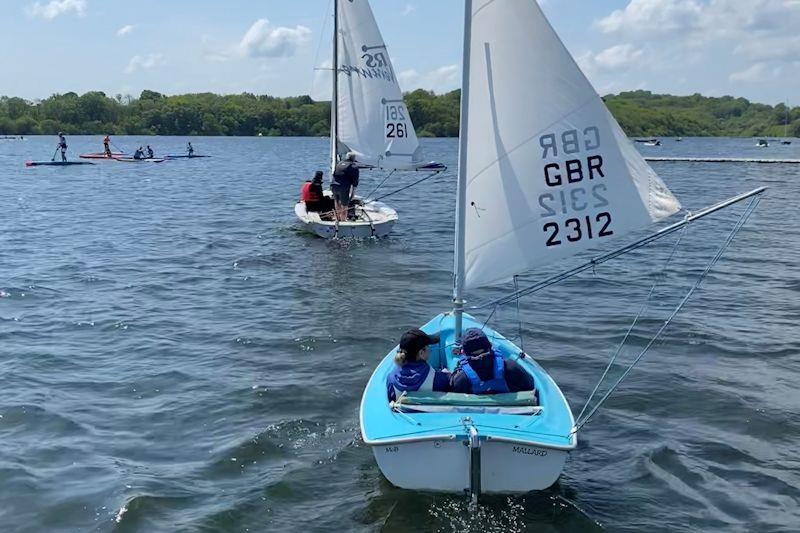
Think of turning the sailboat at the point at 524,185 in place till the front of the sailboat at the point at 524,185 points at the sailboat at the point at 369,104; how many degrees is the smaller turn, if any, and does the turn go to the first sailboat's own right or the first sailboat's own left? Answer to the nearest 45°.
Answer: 0° — it already faces it

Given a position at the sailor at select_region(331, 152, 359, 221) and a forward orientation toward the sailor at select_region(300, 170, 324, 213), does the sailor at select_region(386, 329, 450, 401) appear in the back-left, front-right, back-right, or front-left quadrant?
back-left

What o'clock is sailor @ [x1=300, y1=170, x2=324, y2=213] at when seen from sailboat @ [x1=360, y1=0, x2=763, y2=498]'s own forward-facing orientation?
The sailor is roughly at 11 o'clock from the sailboat.

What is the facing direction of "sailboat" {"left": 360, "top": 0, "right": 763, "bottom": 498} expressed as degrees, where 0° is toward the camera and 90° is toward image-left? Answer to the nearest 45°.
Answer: approximately 180°
